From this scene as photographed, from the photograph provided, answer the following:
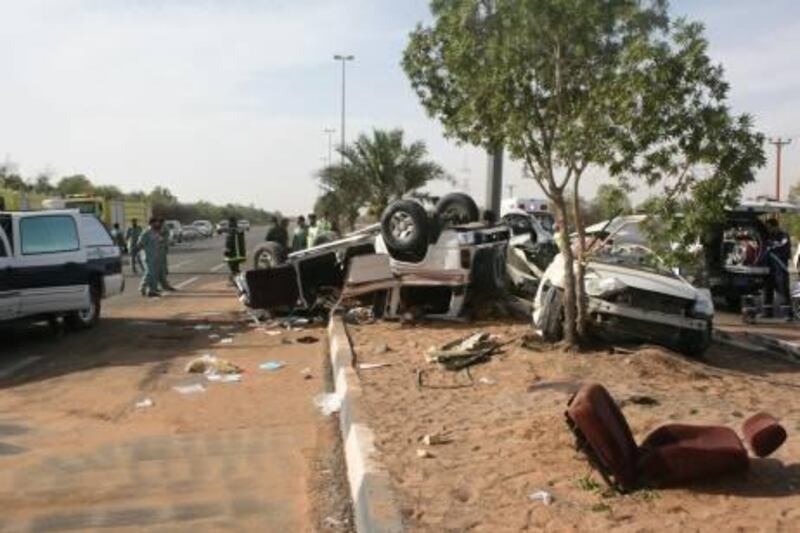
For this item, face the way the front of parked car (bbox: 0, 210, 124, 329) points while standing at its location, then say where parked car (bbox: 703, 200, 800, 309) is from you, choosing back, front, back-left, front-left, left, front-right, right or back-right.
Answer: back

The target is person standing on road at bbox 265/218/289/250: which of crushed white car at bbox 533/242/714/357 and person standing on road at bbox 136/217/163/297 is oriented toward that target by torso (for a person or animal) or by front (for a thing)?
person standing on road at bbox 136/217/163/297

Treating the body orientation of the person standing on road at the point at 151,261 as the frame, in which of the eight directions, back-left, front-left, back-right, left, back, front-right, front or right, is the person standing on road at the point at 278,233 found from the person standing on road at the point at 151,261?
front

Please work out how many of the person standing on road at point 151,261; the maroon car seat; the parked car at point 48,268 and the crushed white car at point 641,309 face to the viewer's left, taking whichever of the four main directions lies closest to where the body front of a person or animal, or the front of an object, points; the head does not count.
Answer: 1

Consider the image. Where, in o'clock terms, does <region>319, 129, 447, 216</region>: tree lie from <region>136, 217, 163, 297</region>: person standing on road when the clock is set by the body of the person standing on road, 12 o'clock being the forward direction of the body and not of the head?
The tree is roughly at 10 o'clock from the person standing on road.

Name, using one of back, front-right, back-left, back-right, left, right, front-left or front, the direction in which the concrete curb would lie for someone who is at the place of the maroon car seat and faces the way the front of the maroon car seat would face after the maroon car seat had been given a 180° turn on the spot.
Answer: front

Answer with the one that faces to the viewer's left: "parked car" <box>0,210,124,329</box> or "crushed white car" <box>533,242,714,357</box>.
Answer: the parked car

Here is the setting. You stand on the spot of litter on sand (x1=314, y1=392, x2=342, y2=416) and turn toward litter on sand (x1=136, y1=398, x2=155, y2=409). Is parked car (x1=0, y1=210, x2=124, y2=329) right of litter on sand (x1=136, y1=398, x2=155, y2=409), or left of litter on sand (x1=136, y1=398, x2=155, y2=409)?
right

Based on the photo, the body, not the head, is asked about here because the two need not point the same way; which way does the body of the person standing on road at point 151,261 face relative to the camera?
to the viewer's right

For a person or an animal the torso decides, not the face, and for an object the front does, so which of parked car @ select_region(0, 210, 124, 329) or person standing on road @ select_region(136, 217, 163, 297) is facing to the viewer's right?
the person standing on road

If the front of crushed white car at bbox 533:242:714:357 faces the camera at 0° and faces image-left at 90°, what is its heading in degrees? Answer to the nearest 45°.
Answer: approximately 315°

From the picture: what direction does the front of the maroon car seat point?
to the viewer's right

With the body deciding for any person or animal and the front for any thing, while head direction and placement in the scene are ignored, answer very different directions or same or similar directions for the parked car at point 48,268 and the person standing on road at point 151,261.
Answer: very different directions

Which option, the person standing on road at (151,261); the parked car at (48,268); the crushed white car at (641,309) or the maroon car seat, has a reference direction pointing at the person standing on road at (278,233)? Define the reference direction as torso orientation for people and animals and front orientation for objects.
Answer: the person standing on road at (151,261)

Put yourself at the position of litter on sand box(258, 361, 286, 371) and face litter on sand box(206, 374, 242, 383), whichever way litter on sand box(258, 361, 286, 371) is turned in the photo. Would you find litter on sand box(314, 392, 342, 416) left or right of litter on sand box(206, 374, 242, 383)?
left

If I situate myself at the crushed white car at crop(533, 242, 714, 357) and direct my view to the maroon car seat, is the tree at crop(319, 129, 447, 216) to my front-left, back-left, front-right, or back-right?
back-right

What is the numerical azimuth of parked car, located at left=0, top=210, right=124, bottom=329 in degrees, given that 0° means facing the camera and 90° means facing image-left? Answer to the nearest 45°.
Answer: approximately 90°

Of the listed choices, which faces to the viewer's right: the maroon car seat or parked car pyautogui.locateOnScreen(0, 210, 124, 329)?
the maroon car seat
